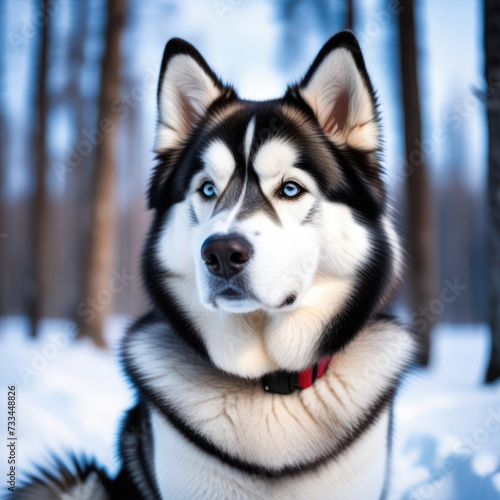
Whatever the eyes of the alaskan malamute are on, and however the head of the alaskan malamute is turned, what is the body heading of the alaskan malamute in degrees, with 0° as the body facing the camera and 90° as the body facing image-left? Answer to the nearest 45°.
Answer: approximately 0°

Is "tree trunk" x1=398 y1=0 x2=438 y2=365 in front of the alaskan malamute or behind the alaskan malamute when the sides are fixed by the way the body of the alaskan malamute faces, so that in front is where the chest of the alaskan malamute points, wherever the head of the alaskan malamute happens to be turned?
behind

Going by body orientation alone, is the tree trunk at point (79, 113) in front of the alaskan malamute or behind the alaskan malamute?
behind

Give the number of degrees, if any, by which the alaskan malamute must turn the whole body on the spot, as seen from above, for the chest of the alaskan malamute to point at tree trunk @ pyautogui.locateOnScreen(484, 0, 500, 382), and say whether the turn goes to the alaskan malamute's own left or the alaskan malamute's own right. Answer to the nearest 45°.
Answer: approximately 135° to the alaskan malamute's own left

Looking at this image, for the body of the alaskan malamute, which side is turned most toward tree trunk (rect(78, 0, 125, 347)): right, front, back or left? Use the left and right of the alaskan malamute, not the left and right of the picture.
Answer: back

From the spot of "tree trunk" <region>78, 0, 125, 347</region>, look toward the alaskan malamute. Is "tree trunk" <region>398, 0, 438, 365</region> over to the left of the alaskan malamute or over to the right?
left
